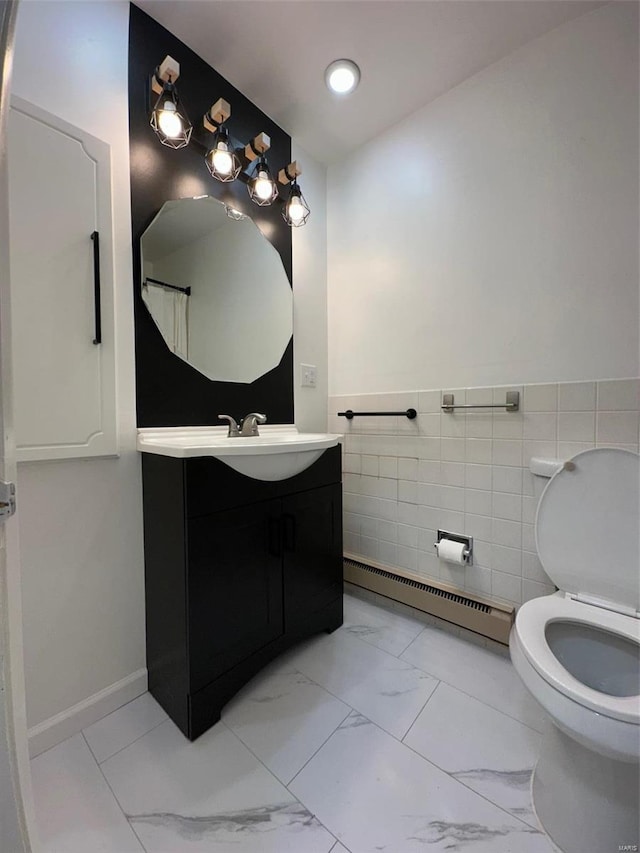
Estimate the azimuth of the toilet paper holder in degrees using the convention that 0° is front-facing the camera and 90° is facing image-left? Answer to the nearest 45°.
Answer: approximately 45°

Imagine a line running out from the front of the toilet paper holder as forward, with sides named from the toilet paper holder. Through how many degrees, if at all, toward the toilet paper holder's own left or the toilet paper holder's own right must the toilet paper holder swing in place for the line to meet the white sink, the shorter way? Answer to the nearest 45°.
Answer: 0° — it already faces it

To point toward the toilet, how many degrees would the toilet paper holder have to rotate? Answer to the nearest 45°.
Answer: approximately 90° to its left

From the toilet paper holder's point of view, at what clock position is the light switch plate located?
The light switch plate is roughly at 2 o'clock from the toilet paper holder.

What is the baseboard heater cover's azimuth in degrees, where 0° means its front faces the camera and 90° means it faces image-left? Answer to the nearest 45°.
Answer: approximately 45°

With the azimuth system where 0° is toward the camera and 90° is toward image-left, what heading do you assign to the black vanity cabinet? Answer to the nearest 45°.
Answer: approximately 315°

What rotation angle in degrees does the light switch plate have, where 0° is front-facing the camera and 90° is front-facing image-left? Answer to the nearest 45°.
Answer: approximately 315°
